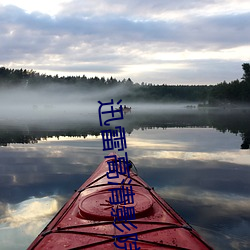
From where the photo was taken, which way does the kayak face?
away from the camera
